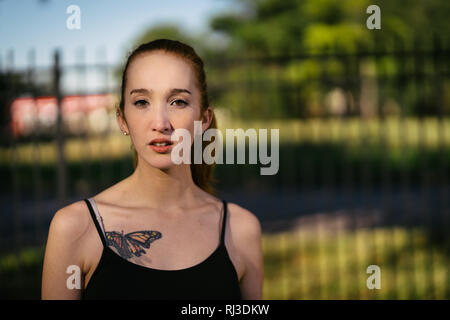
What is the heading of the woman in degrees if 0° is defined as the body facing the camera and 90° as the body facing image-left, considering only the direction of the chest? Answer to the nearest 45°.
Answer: approximately 0°
